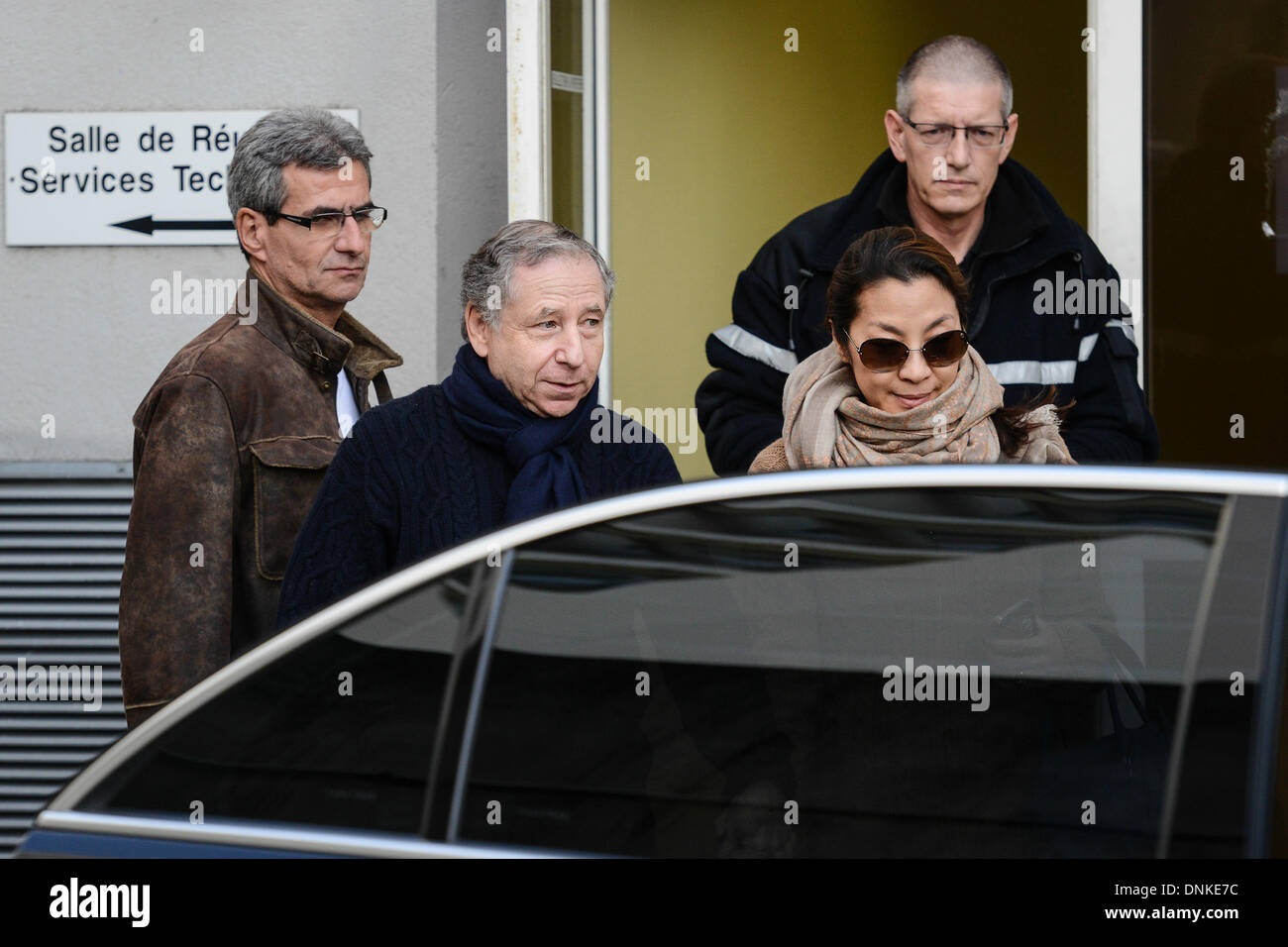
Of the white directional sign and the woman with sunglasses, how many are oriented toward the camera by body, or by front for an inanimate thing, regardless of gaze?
2

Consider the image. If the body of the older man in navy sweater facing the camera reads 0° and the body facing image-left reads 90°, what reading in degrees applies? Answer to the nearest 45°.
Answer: approximately 315°

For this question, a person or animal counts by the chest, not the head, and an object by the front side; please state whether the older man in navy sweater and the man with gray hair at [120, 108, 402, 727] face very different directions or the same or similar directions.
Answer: same or similar directions

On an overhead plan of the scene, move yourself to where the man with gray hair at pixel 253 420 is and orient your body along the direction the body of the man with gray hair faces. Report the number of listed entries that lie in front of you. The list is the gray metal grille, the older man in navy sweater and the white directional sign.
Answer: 1

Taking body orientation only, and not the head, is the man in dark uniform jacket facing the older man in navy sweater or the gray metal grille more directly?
the older man in navy sweater

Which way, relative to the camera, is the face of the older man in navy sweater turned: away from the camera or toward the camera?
toward the camera

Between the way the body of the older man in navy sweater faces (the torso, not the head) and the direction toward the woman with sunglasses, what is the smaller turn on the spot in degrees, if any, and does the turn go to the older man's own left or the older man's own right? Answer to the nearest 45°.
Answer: approximately 45° to the older man's own left

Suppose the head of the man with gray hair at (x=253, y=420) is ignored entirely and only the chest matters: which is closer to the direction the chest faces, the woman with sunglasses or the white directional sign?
the woman with sunglasses

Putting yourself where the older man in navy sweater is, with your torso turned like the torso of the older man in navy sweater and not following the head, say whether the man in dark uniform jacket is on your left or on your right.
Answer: on your left

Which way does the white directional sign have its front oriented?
toward the camera

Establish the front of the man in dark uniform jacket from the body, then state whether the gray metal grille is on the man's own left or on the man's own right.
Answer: on the man's own right

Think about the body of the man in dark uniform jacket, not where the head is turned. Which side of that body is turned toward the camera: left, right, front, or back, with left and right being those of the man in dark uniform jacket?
front

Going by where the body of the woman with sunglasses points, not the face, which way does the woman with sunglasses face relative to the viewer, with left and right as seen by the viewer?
facing the viewer

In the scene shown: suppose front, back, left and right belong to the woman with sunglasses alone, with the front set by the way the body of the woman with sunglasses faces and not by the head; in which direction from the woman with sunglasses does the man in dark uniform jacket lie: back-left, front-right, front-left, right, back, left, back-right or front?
back

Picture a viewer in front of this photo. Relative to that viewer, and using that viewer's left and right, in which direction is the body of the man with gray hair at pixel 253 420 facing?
facing the viewer and to the right of the viewer

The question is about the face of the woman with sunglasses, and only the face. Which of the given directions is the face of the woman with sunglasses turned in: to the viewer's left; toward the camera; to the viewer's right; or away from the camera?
toward the camera
